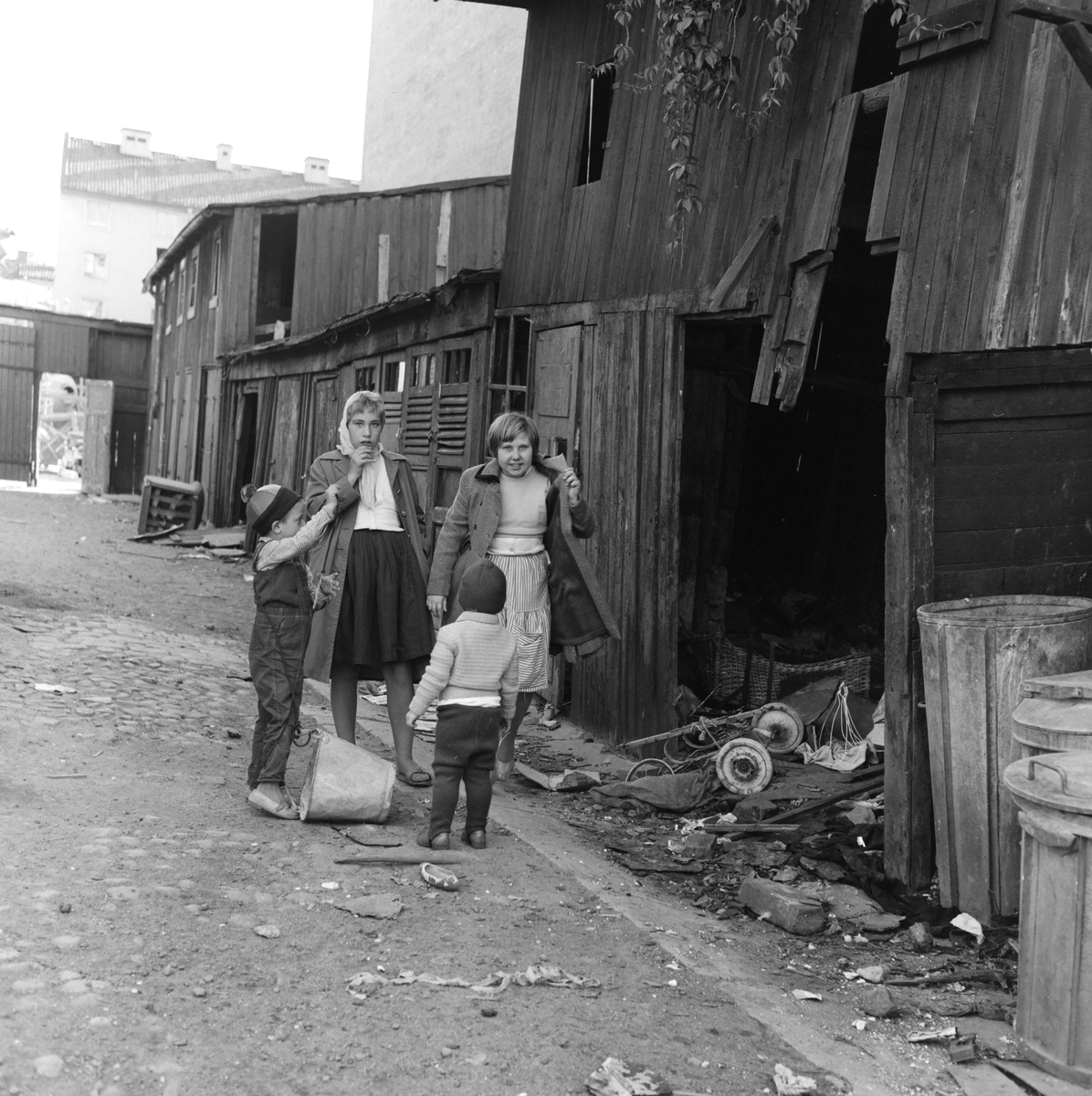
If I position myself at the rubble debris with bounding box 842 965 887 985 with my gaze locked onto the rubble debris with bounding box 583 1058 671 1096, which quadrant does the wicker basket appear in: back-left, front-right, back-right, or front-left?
back-right

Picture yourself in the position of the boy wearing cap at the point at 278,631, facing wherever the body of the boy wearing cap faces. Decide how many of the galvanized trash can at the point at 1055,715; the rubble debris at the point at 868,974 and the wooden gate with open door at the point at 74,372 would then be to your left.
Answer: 1

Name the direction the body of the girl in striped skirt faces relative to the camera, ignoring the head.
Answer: toward the camera

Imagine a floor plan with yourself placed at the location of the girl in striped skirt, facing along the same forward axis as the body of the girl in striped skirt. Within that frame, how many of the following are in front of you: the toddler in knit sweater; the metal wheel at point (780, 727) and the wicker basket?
1

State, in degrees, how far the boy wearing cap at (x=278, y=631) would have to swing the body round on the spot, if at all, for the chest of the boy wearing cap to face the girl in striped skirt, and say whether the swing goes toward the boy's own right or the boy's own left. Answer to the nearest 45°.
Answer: approximately 45° to the boy's own left

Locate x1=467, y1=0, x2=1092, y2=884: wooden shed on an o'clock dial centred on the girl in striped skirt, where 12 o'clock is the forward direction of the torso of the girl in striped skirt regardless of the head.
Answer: The wooden shed is roughly at 8 o'clock from the girl in striped skirt.

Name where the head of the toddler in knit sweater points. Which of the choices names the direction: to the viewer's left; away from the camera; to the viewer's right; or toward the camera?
away from the camera

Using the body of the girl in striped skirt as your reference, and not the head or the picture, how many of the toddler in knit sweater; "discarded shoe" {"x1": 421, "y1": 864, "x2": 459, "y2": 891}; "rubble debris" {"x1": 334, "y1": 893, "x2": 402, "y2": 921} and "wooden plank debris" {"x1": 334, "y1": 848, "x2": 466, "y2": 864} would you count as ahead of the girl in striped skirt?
4

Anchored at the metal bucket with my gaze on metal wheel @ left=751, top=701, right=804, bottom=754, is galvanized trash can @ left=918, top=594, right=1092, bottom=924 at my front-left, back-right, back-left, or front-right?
front-right

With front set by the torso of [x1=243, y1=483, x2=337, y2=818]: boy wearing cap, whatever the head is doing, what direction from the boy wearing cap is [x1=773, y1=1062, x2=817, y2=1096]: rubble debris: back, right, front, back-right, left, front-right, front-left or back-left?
front-right

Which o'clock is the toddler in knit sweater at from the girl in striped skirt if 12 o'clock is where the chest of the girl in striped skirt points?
The toddler in knit sweater is roughly at 12 o'clock from the girl in striped skirt.

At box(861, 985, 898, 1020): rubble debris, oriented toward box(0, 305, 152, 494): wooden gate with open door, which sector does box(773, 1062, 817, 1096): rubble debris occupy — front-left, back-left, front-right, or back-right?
back-left

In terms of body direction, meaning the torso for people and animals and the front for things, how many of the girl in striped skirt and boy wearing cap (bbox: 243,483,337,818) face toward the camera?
1

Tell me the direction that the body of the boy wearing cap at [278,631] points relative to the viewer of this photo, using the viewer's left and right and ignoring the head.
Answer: facing to the right of the viewer

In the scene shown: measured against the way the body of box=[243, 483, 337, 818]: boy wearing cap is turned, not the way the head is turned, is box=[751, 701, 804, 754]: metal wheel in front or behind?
in front

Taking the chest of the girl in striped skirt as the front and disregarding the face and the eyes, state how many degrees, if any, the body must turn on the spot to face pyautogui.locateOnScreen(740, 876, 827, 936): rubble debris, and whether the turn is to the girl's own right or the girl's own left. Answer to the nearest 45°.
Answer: approximately 45° to the girl's own left

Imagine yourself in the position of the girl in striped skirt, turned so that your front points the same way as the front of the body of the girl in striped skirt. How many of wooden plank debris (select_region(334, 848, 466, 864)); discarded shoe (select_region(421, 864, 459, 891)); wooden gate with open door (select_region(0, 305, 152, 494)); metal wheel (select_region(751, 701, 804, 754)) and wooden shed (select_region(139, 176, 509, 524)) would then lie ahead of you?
2

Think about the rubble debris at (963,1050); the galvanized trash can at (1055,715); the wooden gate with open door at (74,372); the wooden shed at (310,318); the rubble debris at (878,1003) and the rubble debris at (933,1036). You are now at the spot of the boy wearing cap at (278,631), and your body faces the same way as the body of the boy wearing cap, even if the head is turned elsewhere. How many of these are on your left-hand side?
2

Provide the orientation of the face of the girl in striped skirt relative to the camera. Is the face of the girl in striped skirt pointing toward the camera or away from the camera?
toward the camera

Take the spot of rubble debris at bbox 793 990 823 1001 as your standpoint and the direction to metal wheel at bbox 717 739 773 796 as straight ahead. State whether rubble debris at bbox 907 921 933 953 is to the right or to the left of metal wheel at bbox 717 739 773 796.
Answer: right
